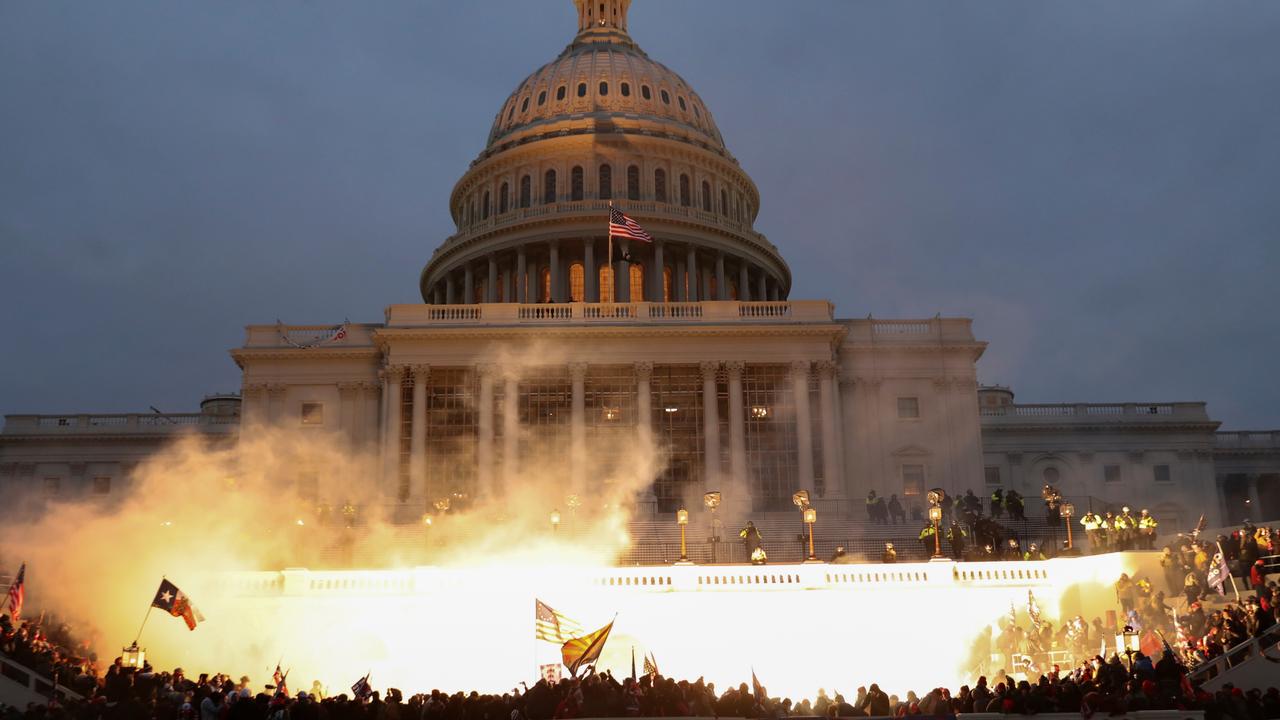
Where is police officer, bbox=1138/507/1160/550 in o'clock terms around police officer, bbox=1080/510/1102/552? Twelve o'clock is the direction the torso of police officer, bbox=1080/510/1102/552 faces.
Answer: police officer, bbox=1138/507/1160/550 is roughly at 10 o'clock from police officer, bbox=1080/510/1102/552.

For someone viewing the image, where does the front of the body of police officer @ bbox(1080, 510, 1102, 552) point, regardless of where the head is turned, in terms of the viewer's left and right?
facing the viewer
